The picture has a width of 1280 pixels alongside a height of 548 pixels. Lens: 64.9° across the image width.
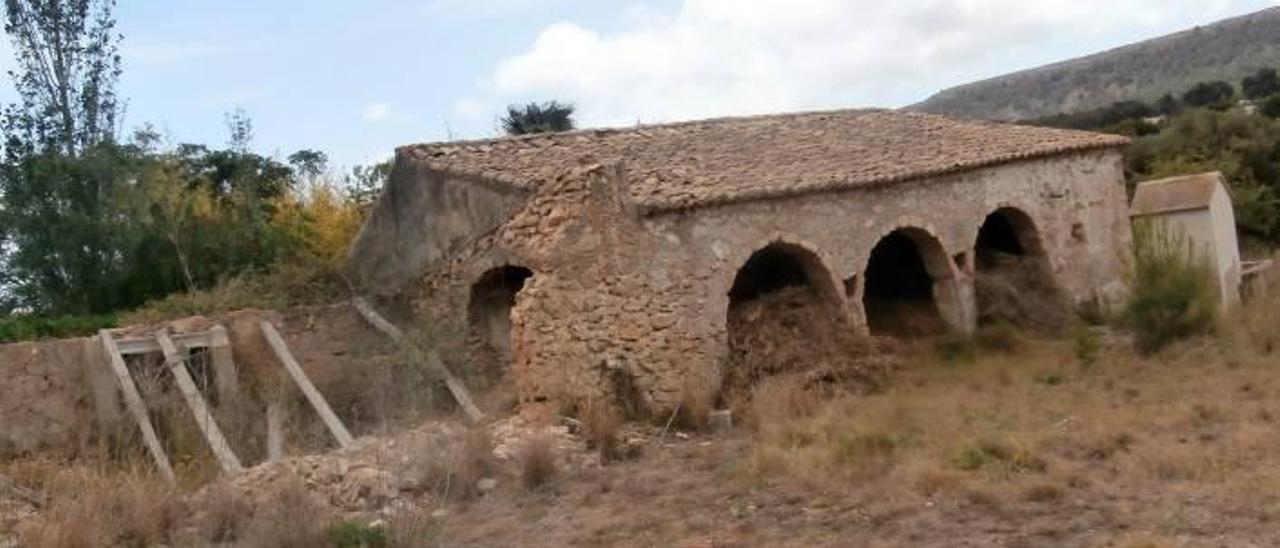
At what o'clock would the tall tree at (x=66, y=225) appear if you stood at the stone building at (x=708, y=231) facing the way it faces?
The tall tree is roughly at 5 o'clock from the stone building.

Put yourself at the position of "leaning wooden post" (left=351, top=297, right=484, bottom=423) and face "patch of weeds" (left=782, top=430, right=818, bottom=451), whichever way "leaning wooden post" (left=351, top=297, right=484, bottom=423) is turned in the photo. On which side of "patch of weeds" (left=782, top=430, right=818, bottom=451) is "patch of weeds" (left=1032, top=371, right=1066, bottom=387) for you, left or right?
left

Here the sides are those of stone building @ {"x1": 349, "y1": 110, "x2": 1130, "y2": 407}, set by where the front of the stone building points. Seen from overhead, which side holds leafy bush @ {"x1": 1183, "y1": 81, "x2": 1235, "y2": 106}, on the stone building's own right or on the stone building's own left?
on the stone building's own left

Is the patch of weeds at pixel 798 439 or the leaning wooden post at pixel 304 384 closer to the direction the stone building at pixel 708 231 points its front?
the patch of weeds

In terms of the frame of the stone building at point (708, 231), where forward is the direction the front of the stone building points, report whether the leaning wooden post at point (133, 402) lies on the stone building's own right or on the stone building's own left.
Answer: on the stone building's own right

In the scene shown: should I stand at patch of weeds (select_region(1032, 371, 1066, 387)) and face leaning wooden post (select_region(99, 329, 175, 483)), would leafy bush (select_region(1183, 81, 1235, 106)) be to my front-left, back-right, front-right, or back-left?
back-right

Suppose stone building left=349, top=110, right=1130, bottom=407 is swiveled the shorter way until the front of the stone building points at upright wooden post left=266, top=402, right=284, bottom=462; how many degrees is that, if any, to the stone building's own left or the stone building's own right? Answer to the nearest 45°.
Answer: approximately 90° to the stone building's own right

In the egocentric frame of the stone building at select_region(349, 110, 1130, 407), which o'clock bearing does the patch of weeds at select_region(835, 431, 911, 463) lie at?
The patch of weeds is roughly at 1 o'clock from the stone building.

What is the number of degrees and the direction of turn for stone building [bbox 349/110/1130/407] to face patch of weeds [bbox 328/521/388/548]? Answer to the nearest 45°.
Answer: approximately 45° to its right

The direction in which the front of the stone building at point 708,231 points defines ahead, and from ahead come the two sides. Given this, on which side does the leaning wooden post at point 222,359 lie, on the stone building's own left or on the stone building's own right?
on the stone building's own right
